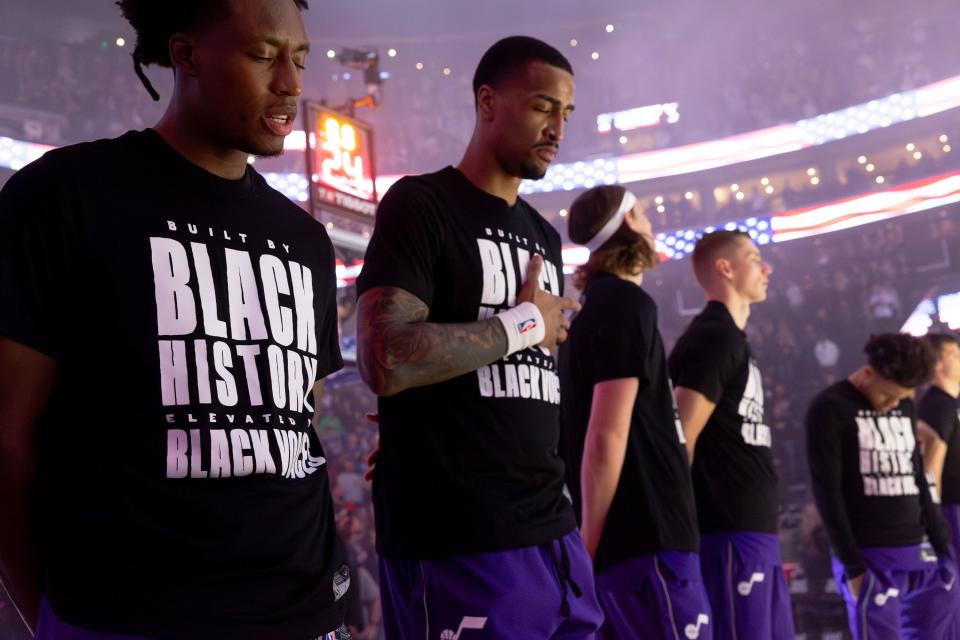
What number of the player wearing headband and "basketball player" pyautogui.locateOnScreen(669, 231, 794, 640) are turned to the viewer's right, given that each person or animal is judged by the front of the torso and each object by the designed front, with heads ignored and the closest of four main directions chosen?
2

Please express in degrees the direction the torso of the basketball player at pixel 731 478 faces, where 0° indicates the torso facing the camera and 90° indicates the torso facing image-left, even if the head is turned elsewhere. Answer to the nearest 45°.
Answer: approximately 270°

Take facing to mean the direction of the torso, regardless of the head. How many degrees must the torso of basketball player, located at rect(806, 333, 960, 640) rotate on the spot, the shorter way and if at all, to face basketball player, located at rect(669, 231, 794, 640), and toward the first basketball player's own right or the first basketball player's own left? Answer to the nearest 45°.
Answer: approximately 45° to the first basketball player's own right

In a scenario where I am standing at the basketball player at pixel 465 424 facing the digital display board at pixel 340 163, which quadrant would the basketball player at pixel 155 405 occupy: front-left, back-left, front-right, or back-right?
back-left

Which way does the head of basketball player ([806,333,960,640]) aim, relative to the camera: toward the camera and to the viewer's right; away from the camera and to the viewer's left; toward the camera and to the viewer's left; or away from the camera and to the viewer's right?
toward the camera and to the viewer's right

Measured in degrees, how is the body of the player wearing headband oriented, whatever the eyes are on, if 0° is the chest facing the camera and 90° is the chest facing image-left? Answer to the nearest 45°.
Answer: approximately 270°

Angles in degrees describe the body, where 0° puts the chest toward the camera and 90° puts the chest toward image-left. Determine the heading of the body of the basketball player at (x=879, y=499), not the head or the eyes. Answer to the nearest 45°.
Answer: approximately 315°

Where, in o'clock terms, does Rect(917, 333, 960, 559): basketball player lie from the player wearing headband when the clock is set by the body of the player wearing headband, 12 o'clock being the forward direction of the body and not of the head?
The basketball player is roughly at 10 o'clock from the player wearing headband.

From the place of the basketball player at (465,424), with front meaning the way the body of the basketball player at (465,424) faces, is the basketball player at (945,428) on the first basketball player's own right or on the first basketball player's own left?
on the first basketball player's own left

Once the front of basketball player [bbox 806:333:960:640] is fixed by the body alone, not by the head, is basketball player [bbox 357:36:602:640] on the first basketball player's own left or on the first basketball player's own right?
on the first basketball player's own right
